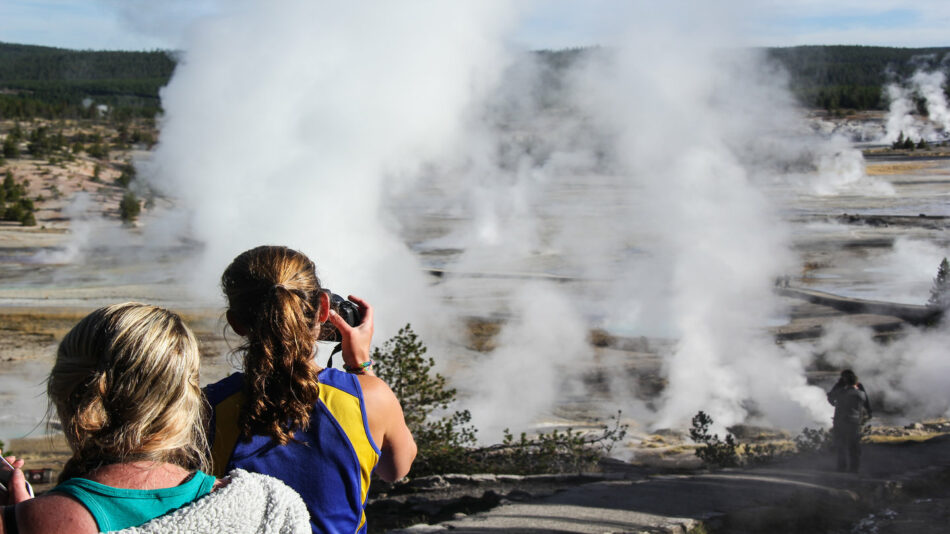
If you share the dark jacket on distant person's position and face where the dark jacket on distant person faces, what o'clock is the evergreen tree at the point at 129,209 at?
The evergreen tree is roughly at 10 o'clock from the dark jacket on distant person.

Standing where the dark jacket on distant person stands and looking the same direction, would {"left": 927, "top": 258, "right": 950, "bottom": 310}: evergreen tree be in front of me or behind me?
in front

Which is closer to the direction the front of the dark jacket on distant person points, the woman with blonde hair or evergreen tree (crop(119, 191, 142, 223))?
the evergreen tree

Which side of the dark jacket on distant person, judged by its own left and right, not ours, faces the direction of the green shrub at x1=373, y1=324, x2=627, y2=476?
left

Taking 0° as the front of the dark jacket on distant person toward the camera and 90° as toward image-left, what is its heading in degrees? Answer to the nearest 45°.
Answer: approximately 180°

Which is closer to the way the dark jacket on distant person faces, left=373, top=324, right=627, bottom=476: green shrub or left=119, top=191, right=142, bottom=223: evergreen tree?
the evergreen tree

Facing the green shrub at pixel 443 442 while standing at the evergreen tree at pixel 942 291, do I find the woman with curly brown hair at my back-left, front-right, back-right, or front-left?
front-left

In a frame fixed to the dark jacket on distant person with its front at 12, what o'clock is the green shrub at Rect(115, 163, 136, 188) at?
The green shrub is roughly at 10 o'clock from the dark jacket on distant person.

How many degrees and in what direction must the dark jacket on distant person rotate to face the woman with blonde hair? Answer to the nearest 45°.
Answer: approximately 180°

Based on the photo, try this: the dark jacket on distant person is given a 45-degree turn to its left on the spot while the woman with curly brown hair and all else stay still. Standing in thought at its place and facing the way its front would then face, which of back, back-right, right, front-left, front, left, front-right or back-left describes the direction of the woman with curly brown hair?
back-left

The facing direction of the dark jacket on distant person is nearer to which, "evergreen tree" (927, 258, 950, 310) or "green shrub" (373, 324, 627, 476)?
the evergreen tree

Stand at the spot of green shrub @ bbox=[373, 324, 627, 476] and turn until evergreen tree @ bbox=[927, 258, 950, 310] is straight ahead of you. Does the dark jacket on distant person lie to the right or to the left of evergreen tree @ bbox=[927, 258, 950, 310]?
right

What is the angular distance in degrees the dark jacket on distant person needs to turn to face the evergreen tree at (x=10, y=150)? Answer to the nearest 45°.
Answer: approximately 45° to its left
